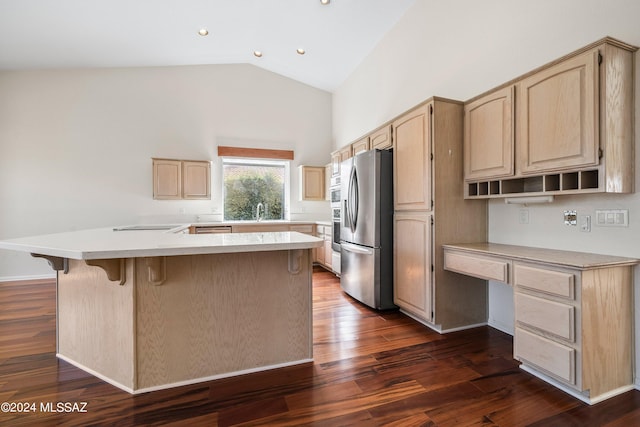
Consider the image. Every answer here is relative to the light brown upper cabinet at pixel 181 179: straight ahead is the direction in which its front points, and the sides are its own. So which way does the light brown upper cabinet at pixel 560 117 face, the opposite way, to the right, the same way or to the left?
to the right

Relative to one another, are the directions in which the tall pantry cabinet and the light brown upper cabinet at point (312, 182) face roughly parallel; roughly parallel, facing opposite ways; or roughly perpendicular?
roughly perpendicular

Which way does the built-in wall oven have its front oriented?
to the viewer's left

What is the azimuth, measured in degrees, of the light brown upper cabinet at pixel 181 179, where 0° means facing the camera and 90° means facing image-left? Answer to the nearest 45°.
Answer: approximately 0°

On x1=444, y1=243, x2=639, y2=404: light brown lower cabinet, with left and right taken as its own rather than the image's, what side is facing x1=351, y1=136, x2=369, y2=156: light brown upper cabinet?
right

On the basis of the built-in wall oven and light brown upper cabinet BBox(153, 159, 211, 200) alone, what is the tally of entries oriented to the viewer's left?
1

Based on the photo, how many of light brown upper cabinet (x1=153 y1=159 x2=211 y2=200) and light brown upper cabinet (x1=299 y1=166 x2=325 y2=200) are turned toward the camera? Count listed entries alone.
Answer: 2

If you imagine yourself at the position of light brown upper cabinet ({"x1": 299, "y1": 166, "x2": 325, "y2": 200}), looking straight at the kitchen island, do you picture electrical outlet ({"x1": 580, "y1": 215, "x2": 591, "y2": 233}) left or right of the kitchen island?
left

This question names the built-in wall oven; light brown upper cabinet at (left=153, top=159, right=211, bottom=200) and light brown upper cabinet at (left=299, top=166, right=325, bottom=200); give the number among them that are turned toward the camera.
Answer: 2

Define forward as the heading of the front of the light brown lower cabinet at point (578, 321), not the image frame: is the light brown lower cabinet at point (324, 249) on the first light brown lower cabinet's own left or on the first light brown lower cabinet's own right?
on the first light brown lower cabinet's own right
